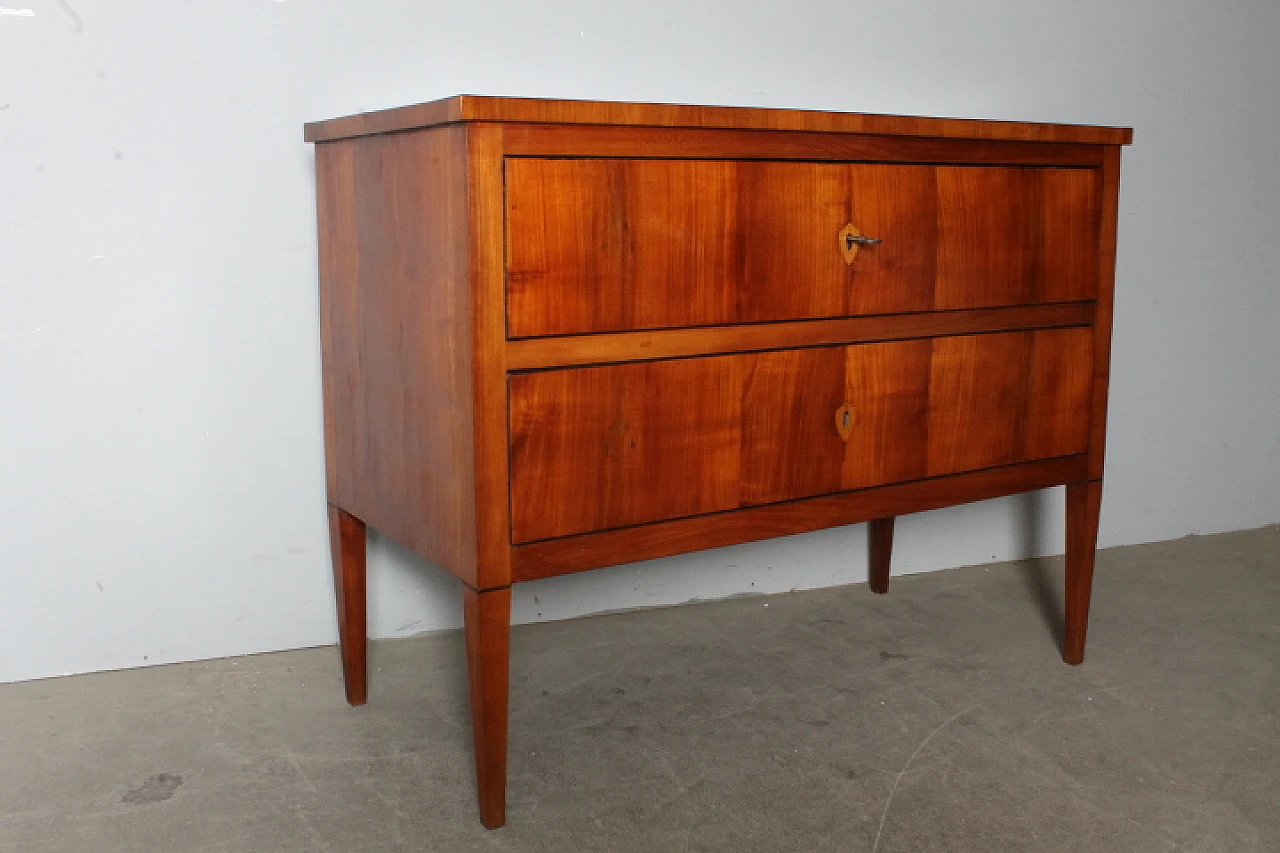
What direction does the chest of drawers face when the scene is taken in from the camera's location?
facing the viewer and to the right of the viewer
